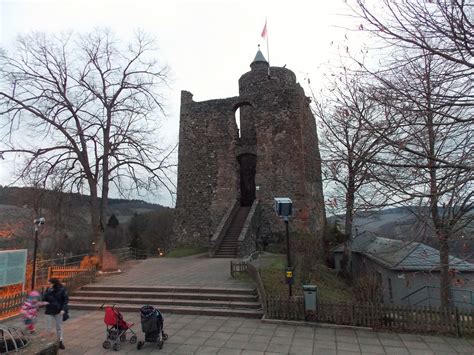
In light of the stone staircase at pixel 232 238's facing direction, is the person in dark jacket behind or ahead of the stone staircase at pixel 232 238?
ahead

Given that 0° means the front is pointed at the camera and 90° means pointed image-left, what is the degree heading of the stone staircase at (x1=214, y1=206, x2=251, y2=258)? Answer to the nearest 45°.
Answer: approximately 0°

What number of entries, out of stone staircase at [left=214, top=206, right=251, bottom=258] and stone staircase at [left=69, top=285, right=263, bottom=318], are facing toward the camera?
2

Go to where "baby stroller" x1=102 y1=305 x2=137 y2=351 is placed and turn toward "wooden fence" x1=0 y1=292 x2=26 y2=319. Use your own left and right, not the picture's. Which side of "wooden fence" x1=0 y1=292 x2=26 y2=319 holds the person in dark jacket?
left

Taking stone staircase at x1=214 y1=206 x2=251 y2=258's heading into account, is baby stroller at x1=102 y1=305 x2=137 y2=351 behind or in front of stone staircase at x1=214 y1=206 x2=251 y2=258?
in front

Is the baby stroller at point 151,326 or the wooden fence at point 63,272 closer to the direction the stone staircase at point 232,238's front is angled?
the baby stroller

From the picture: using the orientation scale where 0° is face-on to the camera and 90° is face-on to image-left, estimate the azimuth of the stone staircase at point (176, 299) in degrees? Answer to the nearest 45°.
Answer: approximately 0°

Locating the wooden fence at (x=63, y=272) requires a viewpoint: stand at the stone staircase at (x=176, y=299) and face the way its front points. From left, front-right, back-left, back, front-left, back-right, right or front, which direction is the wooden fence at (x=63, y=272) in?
back-right
